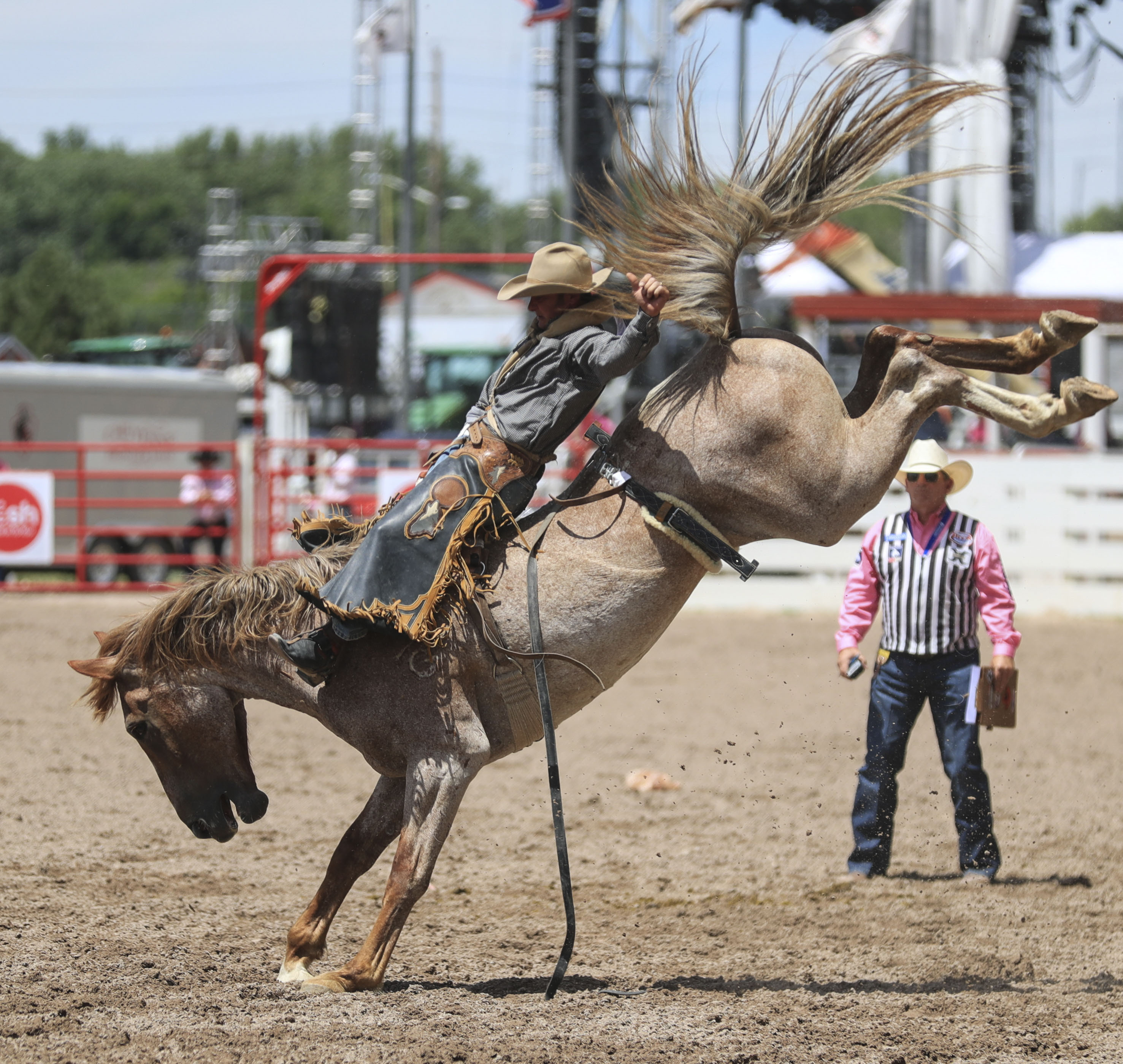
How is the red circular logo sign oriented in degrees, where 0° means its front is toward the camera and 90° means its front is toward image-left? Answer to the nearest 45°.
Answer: approximately 0°

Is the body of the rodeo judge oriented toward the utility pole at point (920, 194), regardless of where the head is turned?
no

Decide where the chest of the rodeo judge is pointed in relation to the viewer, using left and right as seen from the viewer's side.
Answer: facing the viewer

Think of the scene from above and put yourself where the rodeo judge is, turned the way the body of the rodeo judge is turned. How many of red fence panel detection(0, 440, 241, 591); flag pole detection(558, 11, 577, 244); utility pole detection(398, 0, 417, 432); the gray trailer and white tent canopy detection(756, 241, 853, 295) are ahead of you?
0

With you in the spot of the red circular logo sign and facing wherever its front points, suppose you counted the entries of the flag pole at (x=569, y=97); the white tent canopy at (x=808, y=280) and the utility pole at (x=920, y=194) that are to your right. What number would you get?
0

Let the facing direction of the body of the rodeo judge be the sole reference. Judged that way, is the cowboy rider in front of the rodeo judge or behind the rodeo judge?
in front

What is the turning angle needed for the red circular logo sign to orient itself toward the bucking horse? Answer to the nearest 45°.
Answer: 0° — it already faces it

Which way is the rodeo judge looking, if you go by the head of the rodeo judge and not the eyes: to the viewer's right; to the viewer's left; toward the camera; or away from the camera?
toward the camera

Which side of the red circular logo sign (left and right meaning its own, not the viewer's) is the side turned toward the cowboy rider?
front

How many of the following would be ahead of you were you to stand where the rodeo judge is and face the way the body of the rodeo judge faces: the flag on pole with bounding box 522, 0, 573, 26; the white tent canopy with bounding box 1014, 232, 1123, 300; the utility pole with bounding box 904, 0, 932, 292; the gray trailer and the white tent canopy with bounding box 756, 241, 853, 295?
0

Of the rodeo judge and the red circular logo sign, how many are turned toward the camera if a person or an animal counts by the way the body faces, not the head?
2
